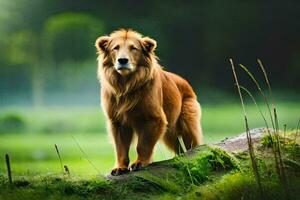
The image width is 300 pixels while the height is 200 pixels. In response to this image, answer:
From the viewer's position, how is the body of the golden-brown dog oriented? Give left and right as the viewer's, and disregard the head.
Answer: facing the viewer and to the left of the viewer
